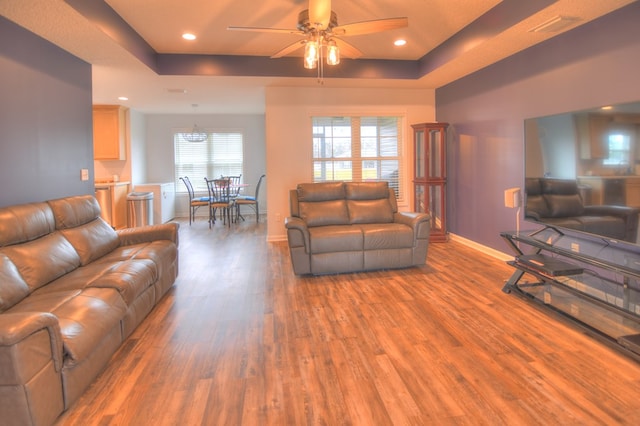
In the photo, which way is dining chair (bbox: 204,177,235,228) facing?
away from the camera

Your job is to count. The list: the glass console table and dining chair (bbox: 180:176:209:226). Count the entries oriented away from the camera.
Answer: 0

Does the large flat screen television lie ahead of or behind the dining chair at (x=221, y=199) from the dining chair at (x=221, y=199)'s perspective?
behind

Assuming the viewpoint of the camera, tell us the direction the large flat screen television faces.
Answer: facing the viewer and to the left of the viewer

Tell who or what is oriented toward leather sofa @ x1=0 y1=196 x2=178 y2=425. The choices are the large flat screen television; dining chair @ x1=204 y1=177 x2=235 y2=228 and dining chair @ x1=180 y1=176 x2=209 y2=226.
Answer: the large flat screen television

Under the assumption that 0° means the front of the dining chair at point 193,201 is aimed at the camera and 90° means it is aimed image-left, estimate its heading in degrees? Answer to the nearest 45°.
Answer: approximately 270°

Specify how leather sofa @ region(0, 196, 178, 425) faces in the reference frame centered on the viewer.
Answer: facing the viewer and to the right of the viewer

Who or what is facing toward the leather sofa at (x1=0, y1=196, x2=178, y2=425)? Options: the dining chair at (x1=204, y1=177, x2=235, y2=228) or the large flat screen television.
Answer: the large flat screen television

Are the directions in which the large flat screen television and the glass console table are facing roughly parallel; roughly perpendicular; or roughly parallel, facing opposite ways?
roughly parallel

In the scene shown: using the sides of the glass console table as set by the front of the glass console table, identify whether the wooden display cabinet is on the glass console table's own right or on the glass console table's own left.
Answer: on the glass console table's own right
